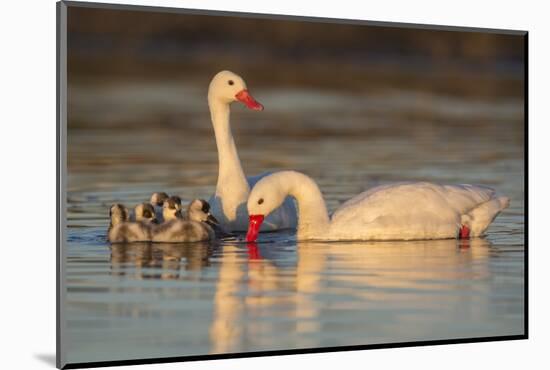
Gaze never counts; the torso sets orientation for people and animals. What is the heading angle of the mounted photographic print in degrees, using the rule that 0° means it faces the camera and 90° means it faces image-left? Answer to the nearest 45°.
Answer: approximately 315°
